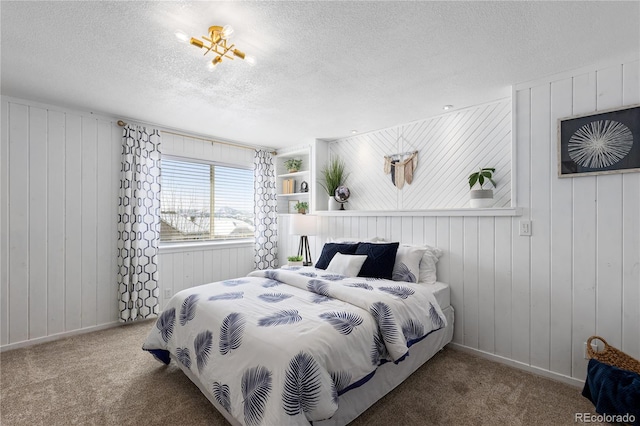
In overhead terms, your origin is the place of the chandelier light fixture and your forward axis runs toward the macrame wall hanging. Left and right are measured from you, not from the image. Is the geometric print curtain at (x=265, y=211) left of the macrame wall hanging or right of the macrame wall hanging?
left

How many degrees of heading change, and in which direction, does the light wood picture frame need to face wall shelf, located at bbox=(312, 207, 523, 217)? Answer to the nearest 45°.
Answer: approximately 45° to its right

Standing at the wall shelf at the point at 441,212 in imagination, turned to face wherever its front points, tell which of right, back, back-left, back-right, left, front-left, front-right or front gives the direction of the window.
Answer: front-right

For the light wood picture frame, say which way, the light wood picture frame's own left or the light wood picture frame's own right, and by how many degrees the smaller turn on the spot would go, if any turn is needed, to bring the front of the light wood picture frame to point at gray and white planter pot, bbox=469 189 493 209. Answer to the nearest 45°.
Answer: approximately 45° to the light wood picture frame's own right

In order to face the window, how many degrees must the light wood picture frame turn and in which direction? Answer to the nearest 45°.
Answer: approximately 45° to its right

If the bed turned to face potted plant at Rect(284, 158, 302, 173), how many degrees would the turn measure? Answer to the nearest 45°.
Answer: approximately 135° to its right

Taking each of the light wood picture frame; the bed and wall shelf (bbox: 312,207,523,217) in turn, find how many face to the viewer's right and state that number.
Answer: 0

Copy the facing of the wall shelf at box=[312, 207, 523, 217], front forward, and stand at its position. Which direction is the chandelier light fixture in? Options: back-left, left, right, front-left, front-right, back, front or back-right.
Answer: front

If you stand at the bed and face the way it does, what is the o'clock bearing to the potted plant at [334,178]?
The potted plant is roughly at 5 o'clock from the bed.

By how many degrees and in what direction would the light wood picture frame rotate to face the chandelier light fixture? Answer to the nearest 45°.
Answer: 0° — it already faces it

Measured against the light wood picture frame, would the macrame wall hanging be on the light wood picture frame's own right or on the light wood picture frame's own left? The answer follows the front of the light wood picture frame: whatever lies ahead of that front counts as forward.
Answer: on the light wood picture frame's own right

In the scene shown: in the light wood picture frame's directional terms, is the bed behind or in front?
in front

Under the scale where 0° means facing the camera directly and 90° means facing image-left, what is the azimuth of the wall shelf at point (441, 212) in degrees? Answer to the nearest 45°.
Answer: approximately 45°

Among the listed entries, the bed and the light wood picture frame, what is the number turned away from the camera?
0

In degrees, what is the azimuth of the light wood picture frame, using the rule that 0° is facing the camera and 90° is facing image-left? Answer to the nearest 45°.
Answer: approximately 45°

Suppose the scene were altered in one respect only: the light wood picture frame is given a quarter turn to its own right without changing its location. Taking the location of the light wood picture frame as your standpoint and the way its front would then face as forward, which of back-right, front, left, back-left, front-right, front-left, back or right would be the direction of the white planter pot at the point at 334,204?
front-left
